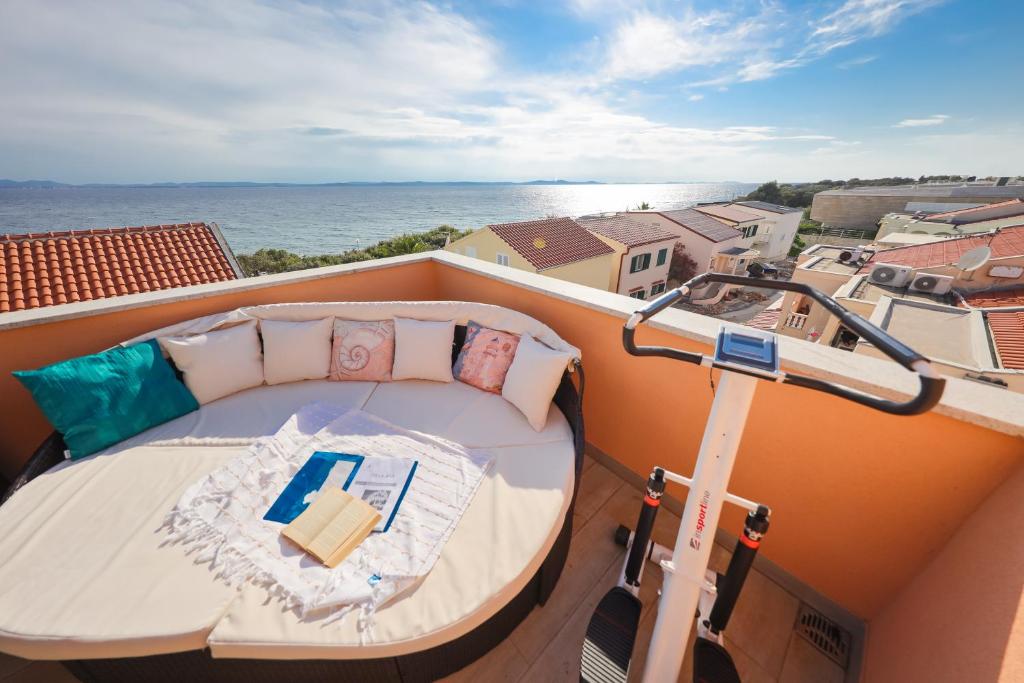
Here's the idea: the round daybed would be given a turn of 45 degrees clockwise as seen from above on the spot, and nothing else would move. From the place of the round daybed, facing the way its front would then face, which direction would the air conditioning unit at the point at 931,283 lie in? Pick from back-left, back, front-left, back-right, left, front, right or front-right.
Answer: back-left

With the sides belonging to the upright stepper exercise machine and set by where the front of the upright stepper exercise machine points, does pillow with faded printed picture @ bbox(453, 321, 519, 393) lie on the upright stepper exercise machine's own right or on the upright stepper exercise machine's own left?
on the upright stepper exercise machine's own left

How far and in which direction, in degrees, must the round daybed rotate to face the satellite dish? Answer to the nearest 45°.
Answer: approximately 90° to its left

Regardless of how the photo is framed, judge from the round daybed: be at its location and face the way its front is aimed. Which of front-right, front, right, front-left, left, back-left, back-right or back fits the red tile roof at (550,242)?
back-left

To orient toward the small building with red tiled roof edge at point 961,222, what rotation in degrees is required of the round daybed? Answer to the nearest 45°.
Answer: approximately 90° to its left

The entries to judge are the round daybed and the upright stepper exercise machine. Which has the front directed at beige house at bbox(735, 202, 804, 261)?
the upright stepper exercise machine

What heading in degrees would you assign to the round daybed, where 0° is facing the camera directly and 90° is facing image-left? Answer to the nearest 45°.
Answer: approximately 0°
